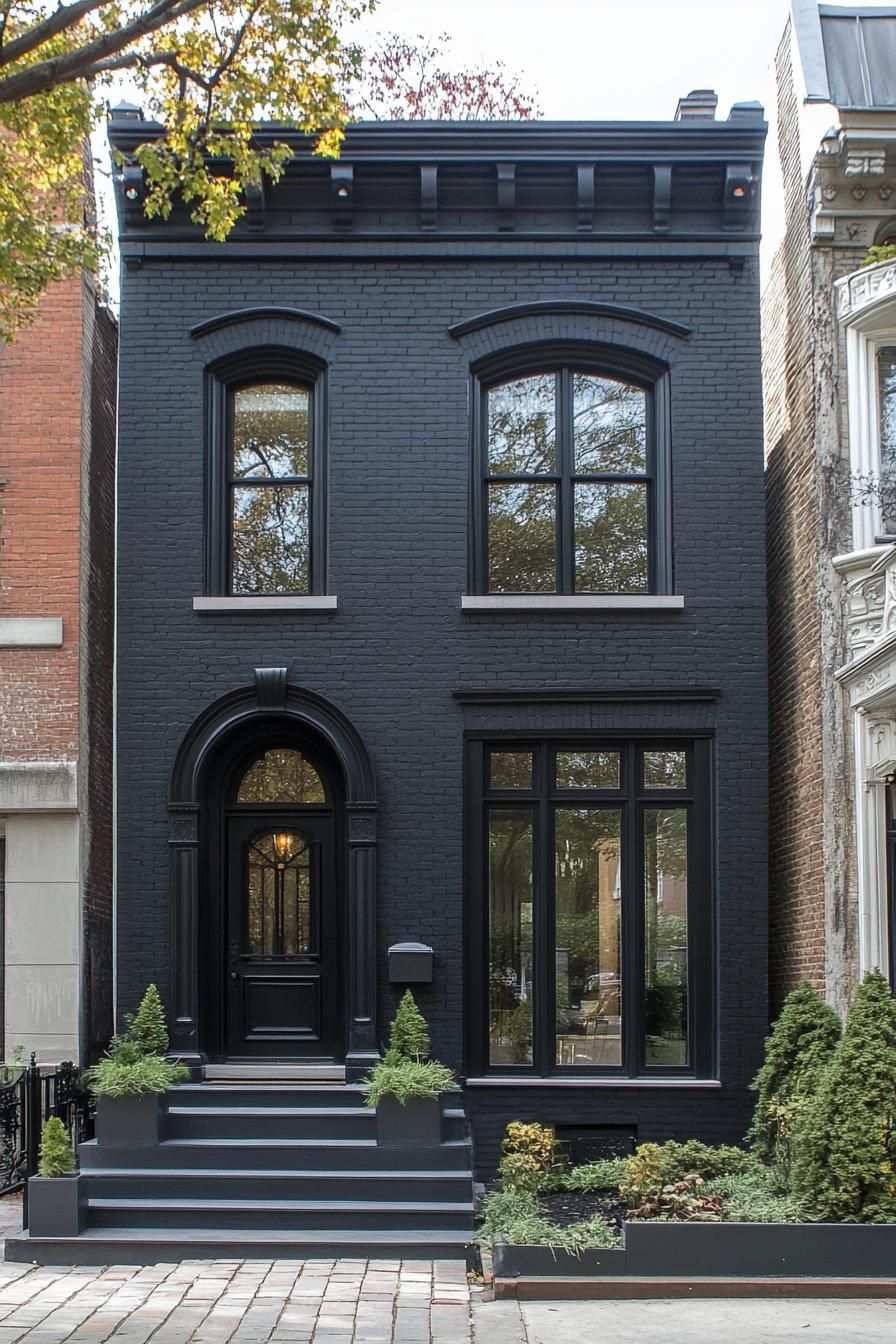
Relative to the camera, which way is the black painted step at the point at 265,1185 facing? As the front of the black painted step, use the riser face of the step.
toward the camera

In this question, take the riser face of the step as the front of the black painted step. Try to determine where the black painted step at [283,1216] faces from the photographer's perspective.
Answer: facing the viewer

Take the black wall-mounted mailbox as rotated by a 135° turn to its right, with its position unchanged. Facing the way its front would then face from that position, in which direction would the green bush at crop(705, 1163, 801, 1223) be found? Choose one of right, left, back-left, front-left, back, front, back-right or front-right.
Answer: back

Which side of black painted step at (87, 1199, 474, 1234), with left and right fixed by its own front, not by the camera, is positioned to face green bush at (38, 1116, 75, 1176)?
right

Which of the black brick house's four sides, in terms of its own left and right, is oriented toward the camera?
front

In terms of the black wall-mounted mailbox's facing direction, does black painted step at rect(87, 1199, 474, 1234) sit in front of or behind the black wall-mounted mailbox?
in front

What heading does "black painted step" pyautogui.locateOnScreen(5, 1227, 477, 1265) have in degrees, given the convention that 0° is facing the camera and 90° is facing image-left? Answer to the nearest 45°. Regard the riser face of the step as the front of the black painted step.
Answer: approximately 0°
